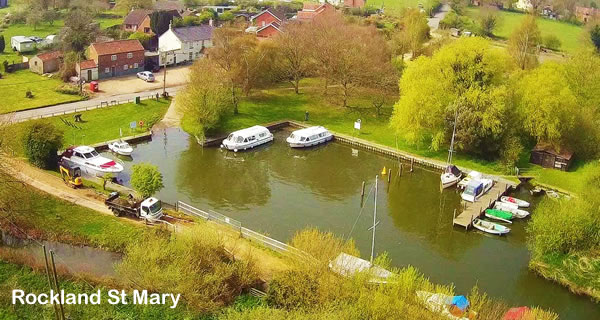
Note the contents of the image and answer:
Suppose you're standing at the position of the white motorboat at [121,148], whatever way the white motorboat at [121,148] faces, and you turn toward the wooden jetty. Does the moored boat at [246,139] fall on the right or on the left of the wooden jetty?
left

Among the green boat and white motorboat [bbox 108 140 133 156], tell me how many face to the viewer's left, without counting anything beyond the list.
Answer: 1

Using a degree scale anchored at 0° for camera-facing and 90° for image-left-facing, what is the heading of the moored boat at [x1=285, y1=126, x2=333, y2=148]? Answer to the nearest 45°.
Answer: approximately 45°

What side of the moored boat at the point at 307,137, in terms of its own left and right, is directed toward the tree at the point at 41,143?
front

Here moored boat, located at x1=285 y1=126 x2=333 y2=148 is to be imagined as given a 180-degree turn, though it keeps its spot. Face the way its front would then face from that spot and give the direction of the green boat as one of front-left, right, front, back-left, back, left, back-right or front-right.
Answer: right
